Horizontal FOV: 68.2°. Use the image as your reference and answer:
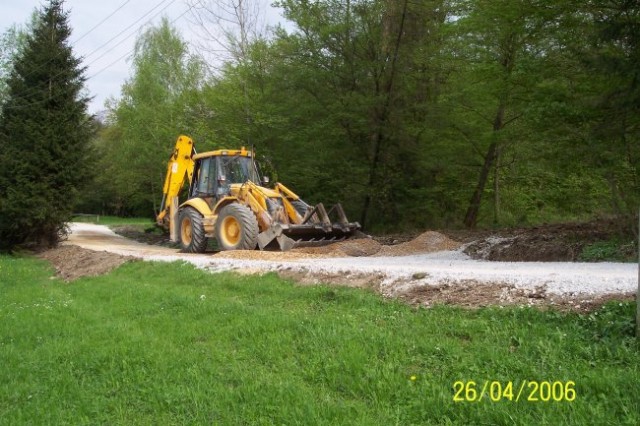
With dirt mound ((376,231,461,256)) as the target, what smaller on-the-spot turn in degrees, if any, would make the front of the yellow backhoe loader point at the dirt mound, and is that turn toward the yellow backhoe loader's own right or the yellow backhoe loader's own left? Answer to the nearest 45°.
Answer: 0° — it already faces it

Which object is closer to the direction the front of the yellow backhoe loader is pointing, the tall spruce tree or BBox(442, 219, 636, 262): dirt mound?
the dirt mound

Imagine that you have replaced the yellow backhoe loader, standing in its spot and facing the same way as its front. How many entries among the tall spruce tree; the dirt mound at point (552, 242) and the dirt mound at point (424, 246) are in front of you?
2

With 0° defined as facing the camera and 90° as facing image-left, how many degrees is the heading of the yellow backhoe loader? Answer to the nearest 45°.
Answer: approximately 315°

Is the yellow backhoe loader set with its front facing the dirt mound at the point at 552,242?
yes

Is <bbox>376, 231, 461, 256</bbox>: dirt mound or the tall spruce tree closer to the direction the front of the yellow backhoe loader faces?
the dirt mound

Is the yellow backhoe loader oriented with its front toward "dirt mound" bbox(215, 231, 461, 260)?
yes
